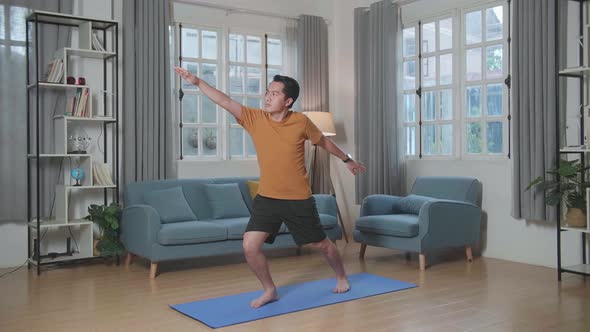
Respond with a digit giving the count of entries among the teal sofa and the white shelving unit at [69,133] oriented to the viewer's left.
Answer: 0

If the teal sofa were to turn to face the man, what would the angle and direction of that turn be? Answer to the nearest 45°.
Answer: approximately 45° to its right

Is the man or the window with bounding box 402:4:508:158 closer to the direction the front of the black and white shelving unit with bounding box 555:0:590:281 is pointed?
the man

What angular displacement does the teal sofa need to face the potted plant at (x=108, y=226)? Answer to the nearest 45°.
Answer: approximately 135° to its right

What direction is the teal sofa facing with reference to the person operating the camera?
facing the viewer and to the right of the viewer

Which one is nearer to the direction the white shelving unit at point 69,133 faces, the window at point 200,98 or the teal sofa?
the teal sofa

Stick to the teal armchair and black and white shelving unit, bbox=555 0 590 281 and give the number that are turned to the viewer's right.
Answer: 0

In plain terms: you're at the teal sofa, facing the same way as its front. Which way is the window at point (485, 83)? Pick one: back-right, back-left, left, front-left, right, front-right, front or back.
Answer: front-left

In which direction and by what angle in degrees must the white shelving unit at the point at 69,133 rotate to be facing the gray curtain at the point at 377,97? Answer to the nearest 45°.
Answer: approximately 45° to its left

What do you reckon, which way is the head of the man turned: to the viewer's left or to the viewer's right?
to the viewer's left

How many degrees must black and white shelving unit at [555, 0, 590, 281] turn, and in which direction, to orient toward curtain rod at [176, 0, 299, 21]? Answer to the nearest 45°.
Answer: approximately 45° to its right

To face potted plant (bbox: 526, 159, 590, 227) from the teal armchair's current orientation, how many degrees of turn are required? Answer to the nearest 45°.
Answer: approximately 90° to its left
